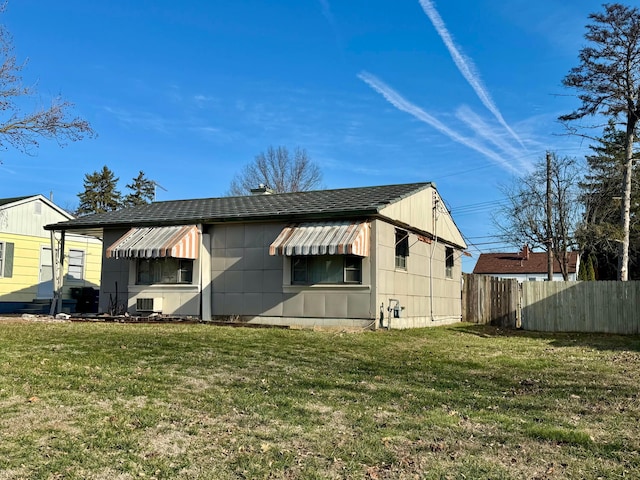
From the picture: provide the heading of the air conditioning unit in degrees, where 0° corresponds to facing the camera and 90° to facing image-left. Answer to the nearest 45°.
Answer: approximately 0°

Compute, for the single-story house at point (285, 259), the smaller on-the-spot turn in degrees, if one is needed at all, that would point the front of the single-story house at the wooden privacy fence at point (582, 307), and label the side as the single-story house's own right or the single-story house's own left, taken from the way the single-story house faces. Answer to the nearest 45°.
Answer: approximately 135° to the single-story house's own left

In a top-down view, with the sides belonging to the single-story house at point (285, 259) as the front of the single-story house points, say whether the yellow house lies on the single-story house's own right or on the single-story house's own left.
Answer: on the single-story house's own right

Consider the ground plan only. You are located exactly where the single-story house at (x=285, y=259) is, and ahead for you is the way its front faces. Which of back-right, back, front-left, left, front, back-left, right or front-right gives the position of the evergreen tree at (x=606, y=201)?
back

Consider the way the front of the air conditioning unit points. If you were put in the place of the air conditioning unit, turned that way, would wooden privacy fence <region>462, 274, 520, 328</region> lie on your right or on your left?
on your left

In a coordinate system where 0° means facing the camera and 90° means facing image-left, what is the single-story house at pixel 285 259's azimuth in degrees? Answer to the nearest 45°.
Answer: approximately 45°

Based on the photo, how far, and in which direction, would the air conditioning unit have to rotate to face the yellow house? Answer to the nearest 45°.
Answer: approximately 135° to its right

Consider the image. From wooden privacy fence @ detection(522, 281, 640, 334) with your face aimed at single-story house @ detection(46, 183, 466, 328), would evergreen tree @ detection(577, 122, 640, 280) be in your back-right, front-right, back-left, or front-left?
back-right

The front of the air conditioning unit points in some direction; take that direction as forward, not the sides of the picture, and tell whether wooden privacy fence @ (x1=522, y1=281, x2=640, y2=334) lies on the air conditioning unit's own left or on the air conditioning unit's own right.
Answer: on the air conditioning unit's own left
